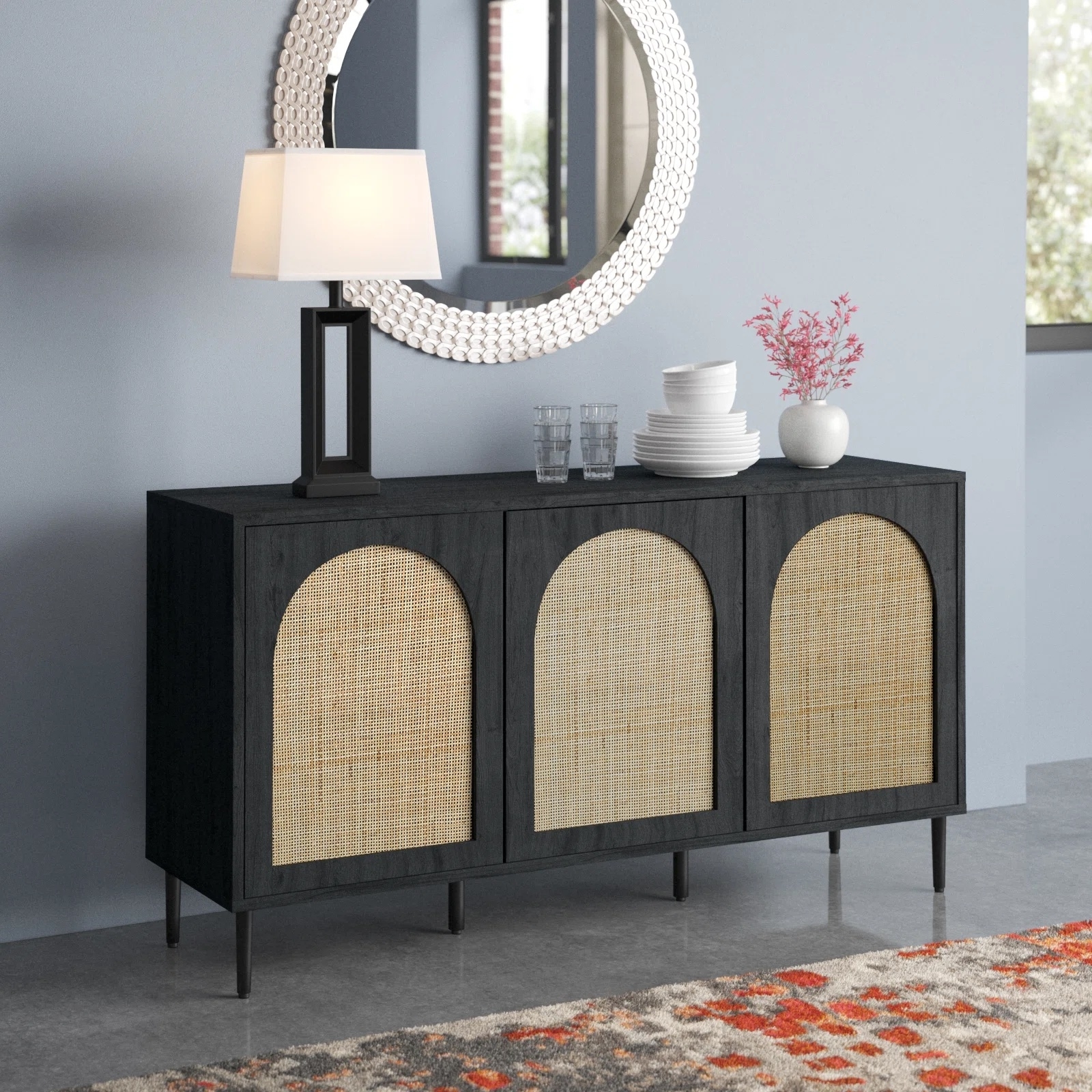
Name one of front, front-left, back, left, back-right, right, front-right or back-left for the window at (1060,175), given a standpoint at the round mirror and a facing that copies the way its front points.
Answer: left

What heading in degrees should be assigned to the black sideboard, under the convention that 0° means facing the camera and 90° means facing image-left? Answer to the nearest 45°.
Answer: approximately 315°

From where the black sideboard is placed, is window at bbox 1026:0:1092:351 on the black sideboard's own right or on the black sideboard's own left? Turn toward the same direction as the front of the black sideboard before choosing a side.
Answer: on the black sideboard's own left

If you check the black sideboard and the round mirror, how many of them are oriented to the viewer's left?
0

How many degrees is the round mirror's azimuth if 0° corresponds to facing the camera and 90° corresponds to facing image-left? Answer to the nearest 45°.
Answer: approximately 315°
